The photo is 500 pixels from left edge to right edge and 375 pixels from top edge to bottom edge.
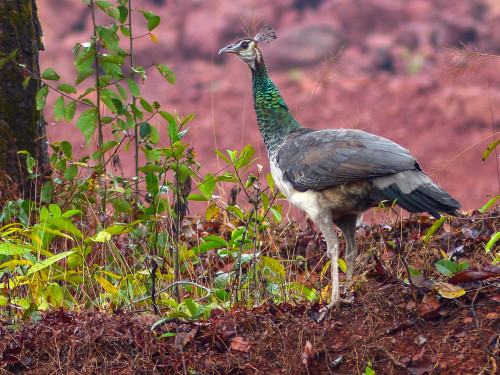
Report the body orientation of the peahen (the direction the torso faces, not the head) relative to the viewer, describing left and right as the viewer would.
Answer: facing to the left of the viewer

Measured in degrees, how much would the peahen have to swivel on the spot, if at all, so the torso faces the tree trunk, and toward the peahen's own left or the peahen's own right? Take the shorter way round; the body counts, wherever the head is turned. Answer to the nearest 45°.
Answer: approximately 45° to the peahen's own right
